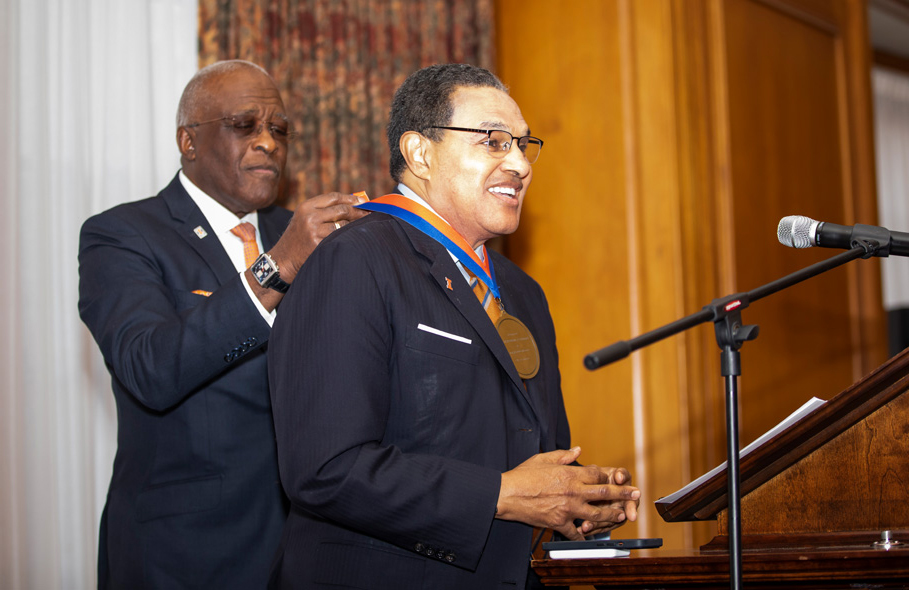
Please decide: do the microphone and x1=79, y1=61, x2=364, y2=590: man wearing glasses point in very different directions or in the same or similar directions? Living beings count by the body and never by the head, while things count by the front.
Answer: very different directions

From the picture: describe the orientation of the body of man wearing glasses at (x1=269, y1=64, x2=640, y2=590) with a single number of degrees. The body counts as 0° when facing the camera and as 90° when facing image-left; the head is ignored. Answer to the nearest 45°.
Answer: approximately 315°

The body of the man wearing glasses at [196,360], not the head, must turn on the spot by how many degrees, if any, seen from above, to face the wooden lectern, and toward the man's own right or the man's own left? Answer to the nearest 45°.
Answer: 0° — they already face it

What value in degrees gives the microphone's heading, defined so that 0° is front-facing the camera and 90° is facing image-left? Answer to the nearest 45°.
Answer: approximately 90°

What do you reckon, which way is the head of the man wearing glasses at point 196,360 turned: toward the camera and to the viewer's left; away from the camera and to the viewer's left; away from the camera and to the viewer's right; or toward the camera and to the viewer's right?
toward the camera and to the viewer's right

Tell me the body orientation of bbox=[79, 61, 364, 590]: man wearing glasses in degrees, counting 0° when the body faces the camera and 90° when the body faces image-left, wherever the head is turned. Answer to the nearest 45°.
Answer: approximately 315°
